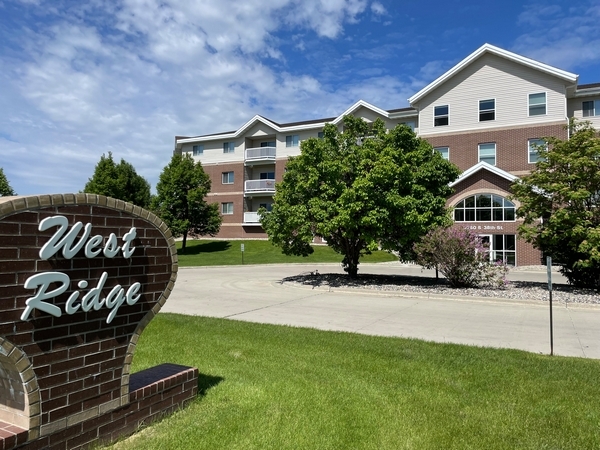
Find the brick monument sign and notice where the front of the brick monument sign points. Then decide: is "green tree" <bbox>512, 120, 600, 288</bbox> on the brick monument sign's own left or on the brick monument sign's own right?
on the brick monument sign's own left

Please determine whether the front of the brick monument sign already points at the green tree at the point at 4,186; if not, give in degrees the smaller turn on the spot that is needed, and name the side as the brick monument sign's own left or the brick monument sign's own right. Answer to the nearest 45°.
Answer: approximately 135° to the brick monument sign's own left

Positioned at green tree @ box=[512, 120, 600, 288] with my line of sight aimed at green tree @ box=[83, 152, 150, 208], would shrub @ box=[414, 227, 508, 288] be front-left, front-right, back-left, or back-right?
front-left

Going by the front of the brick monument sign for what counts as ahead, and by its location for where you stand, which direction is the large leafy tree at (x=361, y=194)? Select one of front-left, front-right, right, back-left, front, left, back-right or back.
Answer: left

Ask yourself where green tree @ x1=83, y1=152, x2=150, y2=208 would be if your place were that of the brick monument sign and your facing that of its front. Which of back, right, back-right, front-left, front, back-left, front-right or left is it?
back-left

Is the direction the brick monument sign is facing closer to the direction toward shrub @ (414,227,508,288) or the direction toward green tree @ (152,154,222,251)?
the shrub

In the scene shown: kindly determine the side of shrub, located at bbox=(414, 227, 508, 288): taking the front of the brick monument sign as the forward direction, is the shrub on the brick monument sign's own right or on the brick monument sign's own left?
on the brick monument sign's own left
